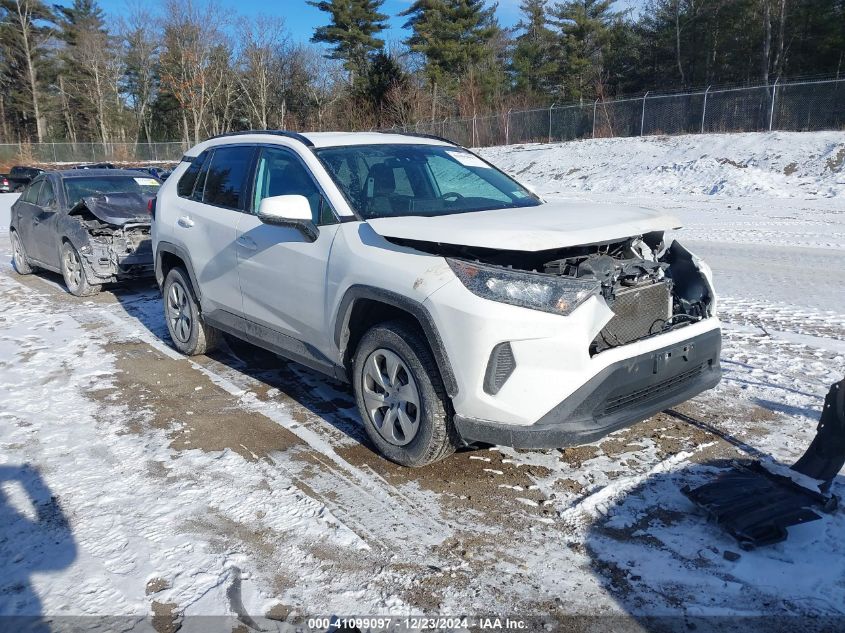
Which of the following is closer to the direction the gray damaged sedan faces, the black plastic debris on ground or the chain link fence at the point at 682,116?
the black plastic debris on ground

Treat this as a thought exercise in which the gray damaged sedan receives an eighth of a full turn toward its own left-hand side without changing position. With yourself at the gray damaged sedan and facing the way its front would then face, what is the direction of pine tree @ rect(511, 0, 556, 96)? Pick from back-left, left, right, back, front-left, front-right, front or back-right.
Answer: front-left

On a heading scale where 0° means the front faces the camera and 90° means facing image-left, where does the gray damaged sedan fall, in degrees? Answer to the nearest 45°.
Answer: approximately 315°

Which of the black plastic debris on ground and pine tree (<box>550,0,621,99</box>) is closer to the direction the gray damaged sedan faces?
the black plastic debris on ground

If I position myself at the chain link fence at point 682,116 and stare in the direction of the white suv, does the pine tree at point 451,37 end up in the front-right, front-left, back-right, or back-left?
back-right

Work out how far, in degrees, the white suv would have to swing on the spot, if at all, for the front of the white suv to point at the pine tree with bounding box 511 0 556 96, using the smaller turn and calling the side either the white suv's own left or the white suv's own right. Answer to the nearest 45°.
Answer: approximately 135° to the white suv's own left

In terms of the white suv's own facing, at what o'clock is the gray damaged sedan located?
The gray damaged sedan is roughly at 6 o'clock from the white suv.

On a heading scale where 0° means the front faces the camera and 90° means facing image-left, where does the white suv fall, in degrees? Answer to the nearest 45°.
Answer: approximately 315°

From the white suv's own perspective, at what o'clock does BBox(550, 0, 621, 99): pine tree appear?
The pine tree is roughly at 8 o'clock from the white suv.

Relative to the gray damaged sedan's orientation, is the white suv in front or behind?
in front

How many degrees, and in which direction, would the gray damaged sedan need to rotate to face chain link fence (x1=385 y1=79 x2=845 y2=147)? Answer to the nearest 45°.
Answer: approximately 90° to its left

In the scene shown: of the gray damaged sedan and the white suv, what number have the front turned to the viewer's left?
0
